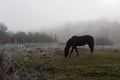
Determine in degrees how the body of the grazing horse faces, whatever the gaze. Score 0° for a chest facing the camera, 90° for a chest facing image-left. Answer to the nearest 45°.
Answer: approximately 90°
